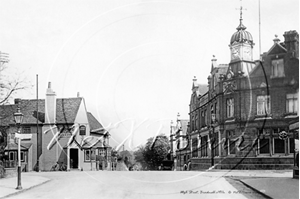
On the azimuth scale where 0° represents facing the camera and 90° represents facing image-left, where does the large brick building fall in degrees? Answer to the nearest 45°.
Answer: approximately 45°

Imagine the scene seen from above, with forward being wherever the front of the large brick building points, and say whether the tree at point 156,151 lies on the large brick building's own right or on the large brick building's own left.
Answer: on the large brick building's own right

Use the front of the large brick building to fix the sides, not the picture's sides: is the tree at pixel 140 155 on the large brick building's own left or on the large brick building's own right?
on the large brick building's own right

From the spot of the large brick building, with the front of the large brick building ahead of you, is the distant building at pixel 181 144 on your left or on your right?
on your right
